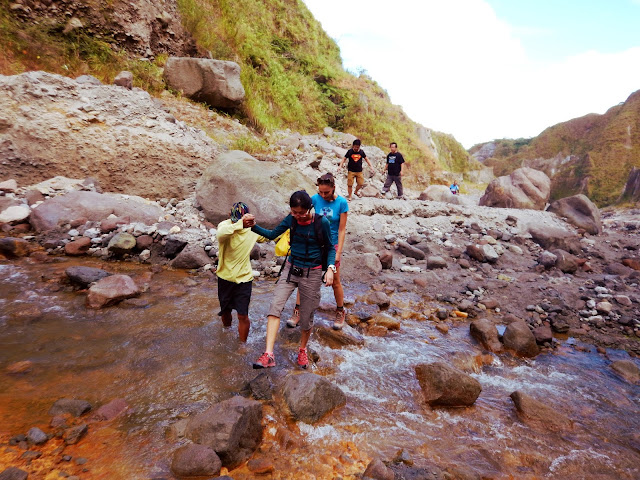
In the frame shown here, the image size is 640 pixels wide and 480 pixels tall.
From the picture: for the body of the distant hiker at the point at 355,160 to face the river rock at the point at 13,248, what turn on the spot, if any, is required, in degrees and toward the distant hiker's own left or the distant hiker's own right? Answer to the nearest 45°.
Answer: approximately 45° to the distant hiker's own right

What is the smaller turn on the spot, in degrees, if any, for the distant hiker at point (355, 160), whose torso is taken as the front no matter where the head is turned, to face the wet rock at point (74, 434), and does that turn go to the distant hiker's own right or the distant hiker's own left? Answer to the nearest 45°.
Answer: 0° — they already face it

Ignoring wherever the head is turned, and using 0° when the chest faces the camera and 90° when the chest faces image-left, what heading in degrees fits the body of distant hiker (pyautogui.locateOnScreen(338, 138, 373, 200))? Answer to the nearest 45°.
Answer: approximately 0°

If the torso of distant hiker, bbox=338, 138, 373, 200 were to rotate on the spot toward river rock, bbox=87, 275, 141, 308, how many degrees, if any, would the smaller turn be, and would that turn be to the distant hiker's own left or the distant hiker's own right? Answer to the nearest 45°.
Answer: approximately 45° to the distant hiker's own right

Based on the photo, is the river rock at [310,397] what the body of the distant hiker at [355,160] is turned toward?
yes

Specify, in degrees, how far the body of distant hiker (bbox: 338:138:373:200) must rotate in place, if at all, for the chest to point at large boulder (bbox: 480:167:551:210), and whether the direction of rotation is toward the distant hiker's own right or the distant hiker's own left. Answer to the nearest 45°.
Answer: approximately 135° to the distant hiker's own left

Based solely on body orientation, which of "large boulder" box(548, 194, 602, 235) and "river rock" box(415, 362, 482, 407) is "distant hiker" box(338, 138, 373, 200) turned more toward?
the river rock

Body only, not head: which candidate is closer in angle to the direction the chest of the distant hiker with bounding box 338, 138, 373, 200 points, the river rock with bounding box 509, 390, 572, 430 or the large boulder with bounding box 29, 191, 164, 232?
the river rock

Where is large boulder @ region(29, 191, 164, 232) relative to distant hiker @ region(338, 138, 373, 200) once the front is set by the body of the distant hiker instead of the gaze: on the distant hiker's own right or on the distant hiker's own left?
on the distant hiker's own right

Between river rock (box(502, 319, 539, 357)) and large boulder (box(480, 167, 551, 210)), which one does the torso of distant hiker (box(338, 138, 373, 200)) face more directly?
the river rock

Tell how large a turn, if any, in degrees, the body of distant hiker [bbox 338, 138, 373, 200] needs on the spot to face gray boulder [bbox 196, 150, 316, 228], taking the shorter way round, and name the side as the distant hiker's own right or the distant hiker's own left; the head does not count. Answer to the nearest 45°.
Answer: approximately 45° to the distant hiker's own right

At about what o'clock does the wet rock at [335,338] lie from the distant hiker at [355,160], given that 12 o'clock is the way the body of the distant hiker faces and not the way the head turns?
The wet rock is roughly at 12 o'clock from the distant hiker.

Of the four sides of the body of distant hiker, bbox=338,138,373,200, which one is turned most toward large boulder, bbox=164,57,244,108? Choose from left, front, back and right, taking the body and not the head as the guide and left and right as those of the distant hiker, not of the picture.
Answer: right
